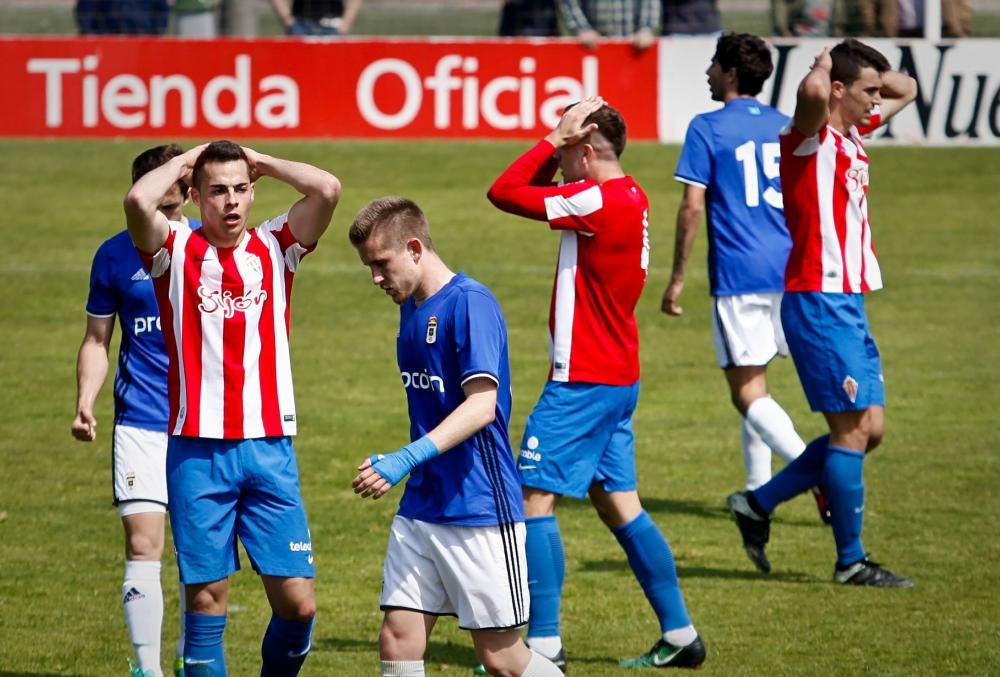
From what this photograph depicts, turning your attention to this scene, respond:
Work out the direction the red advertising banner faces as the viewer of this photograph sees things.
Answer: facing the viewer

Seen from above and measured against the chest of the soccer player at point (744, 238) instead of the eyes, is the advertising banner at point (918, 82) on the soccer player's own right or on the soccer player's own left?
on the soccer player's own right

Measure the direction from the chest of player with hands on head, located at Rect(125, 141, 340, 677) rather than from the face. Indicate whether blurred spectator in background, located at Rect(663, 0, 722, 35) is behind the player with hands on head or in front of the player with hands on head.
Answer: behind

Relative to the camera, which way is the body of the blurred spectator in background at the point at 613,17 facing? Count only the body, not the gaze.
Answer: toward the camera

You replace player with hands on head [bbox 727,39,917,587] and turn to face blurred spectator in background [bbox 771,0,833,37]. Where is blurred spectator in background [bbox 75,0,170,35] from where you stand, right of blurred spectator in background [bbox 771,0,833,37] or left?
left

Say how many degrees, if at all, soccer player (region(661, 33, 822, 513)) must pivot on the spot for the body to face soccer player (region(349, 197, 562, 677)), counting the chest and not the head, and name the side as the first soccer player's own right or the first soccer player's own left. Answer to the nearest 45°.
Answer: approximately 135° to the first soccer player's own left

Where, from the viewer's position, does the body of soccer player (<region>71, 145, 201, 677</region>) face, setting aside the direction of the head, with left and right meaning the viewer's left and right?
facing the viewer and to the right of the viewer

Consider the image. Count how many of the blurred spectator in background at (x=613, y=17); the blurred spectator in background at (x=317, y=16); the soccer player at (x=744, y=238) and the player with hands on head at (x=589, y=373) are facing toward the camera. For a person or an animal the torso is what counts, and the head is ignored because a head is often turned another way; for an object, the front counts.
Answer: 2

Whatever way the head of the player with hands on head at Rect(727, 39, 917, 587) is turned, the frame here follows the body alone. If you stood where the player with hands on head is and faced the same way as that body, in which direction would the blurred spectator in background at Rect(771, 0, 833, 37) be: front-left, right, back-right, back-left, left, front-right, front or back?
back-left

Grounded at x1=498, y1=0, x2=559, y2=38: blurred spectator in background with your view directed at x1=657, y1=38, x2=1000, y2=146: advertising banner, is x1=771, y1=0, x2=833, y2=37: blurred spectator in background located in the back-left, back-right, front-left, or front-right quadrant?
front-left

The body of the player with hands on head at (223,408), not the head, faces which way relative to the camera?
toward the camera

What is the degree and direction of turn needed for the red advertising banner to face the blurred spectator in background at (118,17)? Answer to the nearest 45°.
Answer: approximately 135° to its right
